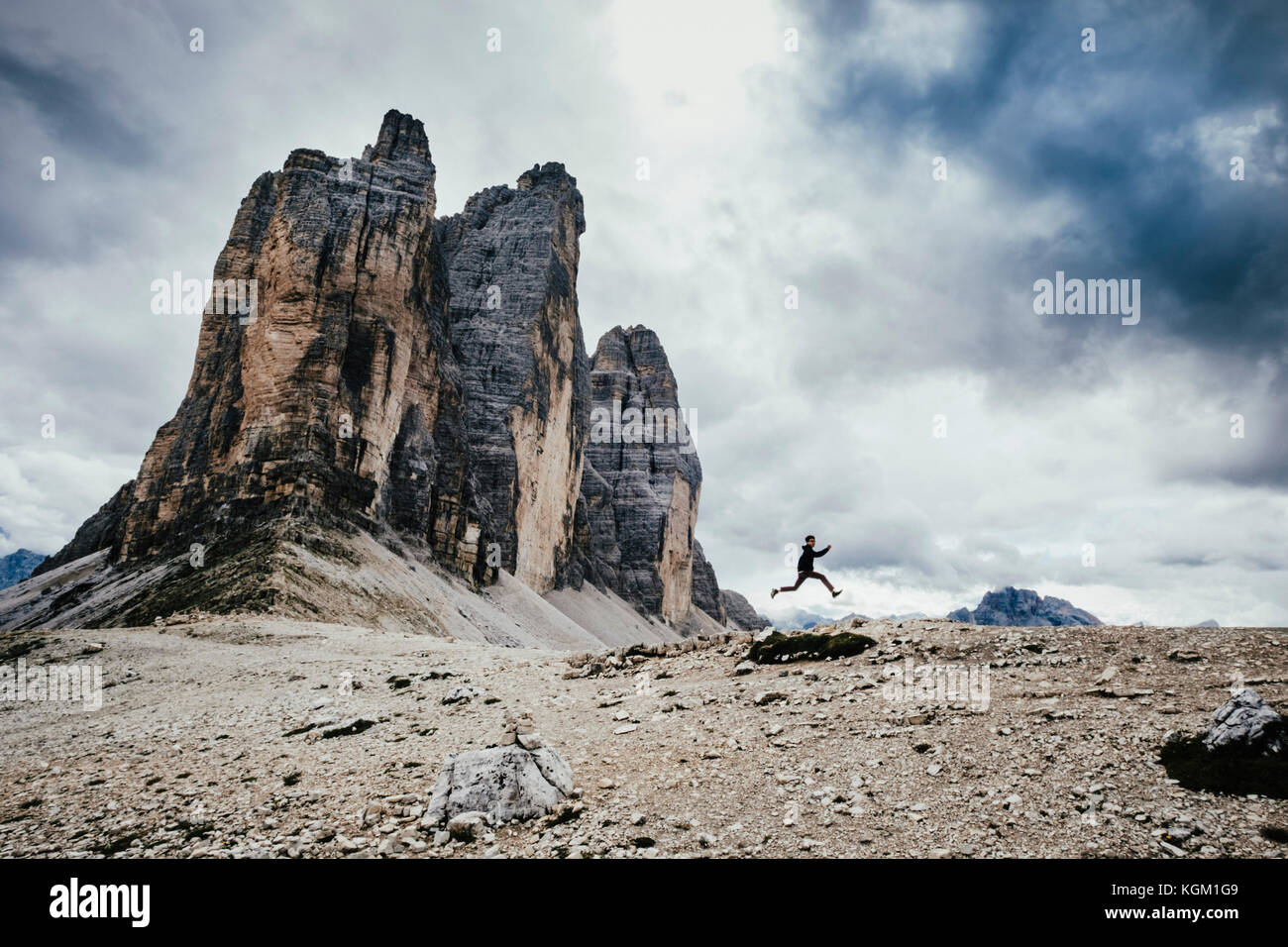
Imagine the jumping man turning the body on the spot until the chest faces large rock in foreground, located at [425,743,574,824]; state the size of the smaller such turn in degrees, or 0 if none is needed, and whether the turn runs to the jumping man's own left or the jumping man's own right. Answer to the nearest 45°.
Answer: approximately 90° to the jumping man's own right

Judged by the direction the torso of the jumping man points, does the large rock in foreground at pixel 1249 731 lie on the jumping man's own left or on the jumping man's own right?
on the jumping man's own right

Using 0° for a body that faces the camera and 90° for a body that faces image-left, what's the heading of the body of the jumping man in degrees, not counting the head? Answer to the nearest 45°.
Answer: approximately 270°
